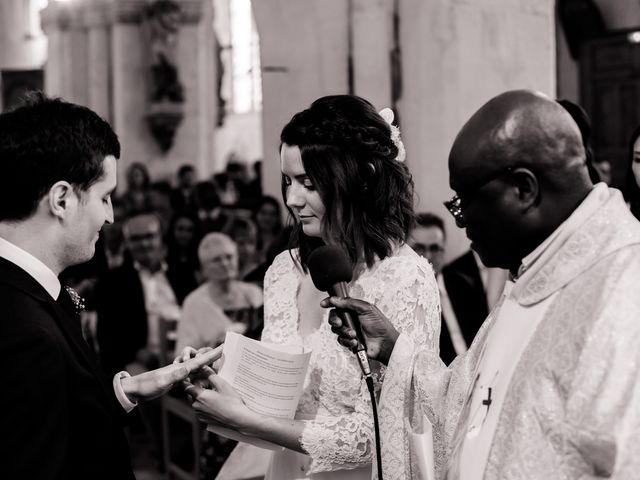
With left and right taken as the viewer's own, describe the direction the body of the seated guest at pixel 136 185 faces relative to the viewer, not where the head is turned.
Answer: facing the viewer

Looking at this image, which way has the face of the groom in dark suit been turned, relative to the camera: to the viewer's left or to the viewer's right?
to the viewer's right

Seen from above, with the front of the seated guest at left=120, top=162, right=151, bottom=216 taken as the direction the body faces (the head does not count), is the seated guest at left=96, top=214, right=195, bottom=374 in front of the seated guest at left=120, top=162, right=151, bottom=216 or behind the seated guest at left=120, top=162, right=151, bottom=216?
in front

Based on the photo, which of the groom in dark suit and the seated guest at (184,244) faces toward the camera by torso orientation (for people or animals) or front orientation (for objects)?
the seated guest

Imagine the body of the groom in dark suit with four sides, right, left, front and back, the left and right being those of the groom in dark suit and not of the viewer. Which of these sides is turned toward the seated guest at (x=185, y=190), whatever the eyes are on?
left

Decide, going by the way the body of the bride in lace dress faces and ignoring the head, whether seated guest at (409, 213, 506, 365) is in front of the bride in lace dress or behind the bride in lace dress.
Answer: behind

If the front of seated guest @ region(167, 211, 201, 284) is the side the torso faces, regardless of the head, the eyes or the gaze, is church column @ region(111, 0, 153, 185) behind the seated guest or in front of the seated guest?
behind

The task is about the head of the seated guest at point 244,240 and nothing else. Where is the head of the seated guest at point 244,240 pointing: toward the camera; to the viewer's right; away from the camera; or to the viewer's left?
toward the camera

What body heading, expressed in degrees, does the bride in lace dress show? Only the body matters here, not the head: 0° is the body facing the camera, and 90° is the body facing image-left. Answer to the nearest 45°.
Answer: approximately 45°

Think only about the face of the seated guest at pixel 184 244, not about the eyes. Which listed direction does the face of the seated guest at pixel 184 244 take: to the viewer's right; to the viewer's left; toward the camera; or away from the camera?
toward the camera

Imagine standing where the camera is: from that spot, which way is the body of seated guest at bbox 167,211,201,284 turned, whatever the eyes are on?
toward the camera

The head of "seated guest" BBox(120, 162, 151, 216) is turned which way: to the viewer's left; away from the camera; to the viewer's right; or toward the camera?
toward the camera

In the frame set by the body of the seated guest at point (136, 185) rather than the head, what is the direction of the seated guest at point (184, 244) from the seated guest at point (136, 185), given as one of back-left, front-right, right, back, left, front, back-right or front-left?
front
